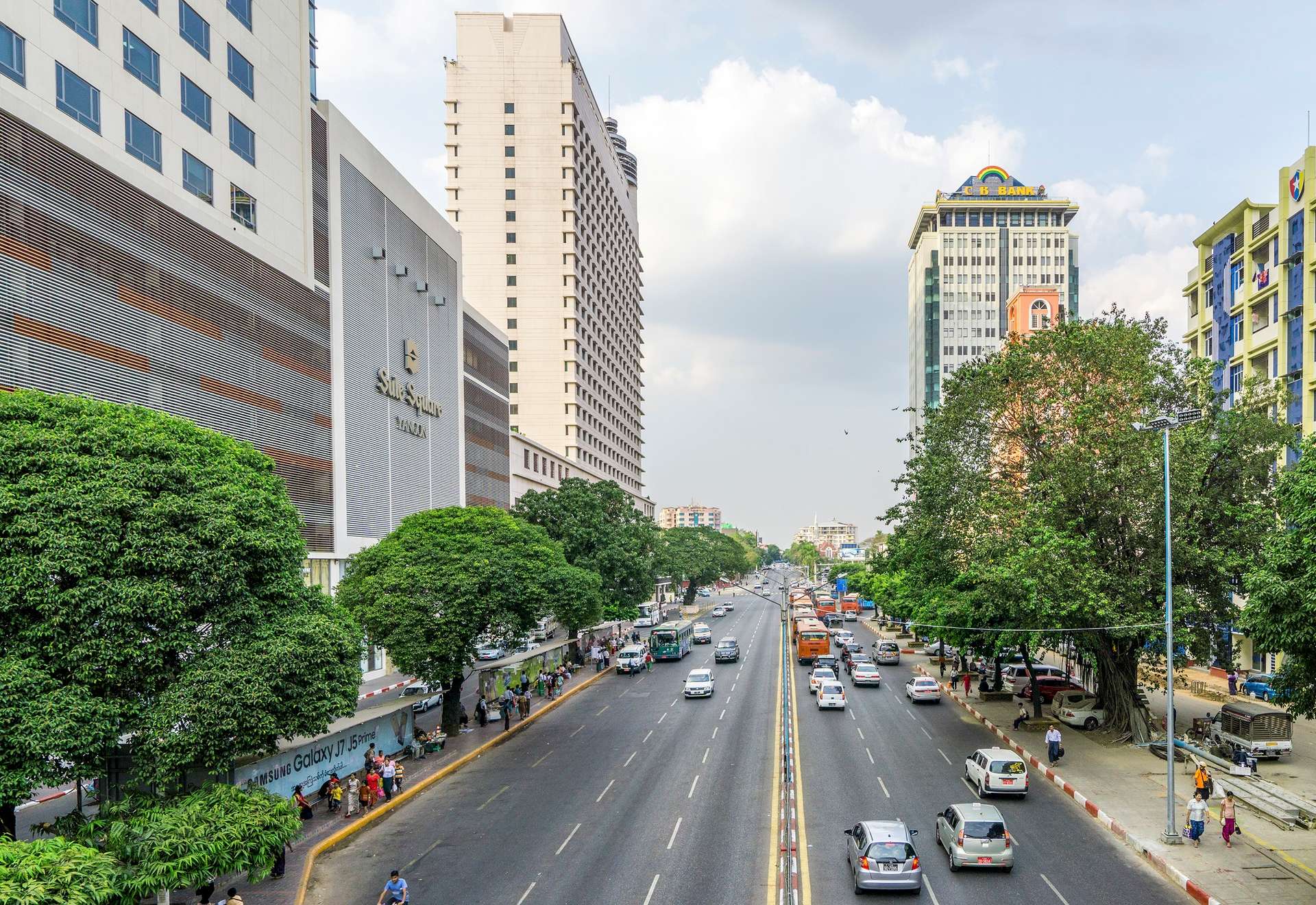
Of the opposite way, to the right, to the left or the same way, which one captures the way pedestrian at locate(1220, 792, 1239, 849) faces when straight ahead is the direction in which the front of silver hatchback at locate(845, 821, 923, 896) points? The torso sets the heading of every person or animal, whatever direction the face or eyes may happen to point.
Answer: the opposite way

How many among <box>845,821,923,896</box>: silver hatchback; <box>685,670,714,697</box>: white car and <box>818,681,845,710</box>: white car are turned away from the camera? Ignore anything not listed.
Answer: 2

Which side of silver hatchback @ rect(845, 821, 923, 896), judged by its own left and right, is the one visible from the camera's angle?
back

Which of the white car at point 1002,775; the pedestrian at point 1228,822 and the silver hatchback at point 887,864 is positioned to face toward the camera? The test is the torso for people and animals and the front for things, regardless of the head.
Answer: the pedestrian

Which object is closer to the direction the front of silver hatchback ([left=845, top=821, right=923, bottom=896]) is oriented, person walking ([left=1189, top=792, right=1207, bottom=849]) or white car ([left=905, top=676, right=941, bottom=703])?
the white car

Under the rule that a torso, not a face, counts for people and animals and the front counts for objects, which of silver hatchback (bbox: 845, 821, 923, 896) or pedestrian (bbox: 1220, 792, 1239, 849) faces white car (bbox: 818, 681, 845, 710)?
the silver hatchback

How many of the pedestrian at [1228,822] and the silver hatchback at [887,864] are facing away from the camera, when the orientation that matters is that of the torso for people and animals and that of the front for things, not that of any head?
1

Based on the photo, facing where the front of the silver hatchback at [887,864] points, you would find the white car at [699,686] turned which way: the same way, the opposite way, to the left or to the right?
the opposite way

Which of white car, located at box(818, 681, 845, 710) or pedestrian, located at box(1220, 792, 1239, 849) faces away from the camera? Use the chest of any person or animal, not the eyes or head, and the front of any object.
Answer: the white car

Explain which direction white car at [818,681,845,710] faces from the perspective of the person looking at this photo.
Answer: facing away from the viewer

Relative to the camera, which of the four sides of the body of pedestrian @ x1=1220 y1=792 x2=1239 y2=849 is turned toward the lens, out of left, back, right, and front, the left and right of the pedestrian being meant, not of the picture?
front

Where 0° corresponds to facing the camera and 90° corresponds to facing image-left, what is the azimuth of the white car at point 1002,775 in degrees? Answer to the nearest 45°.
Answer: approximately 135°

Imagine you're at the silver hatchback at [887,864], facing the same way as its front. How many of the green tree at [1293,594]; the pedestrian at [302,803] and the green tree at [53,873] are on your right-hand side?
1

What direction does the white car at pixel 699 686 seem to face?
toward the camera
